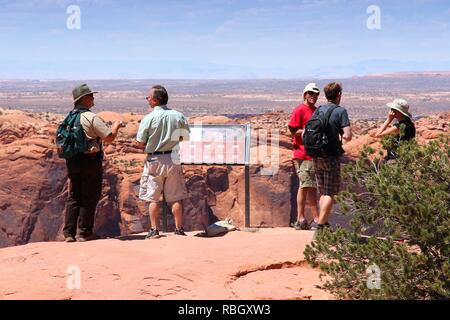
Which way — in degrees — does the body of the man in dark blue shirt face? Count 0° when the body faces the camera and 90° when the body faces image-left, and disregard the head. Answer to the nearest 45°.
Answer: approximately 225°

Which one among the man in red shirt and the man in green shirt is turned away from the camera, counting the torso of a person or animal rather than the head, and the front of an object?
the man in green shirt

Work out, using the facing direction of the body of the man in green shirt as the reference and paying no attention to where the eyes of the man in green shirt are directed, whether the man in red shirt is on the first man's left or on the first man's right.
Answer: on the first man's right

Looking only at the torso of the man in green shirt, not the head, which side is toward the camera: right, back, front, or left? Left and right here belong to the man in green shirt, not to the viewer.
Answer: back

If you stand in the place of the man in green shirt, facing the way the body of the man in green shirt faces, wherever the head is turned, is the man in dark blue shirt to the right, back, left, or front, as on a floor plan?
right

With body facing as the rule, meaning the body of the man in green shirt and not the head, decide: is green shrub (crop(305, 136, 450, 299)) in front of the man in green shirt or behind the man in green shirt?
behind

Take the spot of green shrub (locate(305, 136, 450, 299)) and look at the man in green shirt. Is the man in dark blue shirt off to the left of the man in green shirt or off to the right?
right

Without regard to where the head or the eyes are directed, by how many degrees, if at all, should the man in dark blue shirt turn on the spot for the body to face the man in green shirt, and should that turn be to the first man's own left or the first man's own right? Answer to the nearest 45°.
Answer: approximately 135° to the first man's own left

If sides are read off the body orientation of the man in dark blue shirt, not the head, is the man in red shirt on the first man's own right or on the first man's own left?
on the first man's own left
